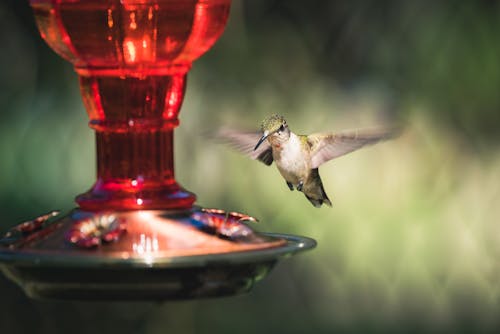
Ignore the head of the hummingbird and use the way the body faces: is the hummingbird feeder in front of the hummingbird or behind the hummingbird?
in front
